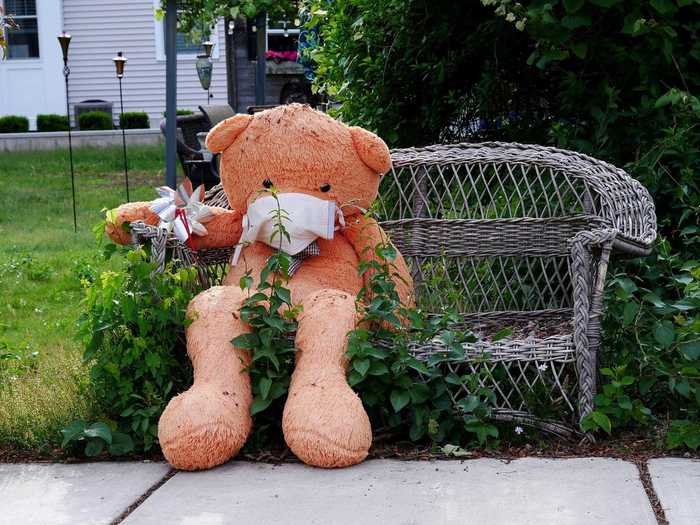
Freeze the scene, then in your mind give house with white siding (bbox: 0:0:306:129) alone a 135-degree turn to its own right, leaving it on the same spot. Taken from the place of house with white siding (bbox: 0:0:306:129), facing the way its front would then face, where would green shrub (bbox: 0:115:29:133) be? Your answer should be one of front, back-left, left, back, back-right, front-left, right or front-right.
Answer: left

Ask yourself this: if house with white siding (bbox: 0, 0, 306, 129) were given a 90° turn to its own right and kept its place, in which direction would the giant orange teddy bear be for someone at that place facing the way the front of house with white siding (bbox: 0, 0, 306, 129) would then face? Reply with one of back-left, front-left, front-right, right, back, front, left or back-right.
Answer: left

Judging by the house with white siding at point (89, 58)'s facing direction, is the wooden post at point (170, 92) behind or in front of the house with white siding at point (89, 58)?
in front

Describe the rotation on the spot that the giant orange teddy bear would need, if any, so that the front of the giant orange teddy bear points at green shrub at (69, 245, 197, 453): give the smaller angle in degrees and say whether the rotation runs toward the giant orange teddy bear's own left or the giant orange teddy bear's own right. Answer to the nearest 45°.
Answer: approximately 90° to the giant orange teddy bear's own right

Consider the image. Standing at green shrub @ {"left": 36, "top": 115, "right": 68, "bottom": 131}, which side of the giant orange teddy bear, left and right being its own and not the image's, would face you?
back

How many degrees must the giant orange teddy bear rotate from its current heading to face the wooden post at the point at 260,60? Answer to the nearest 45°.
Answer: approximately 180°

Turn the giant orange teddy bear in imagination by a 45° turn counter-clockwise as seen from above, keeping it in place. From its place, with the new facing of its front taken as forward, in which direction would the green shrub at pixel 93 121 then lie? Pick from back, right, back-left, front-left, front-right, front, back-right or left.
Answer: back-left

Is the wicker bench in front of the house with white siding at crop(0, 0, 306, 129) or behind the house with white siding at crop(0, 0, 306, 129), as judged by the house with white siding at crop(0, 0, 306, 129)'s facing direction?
in front

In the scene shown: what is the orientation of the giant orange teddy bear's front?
toward the camera
